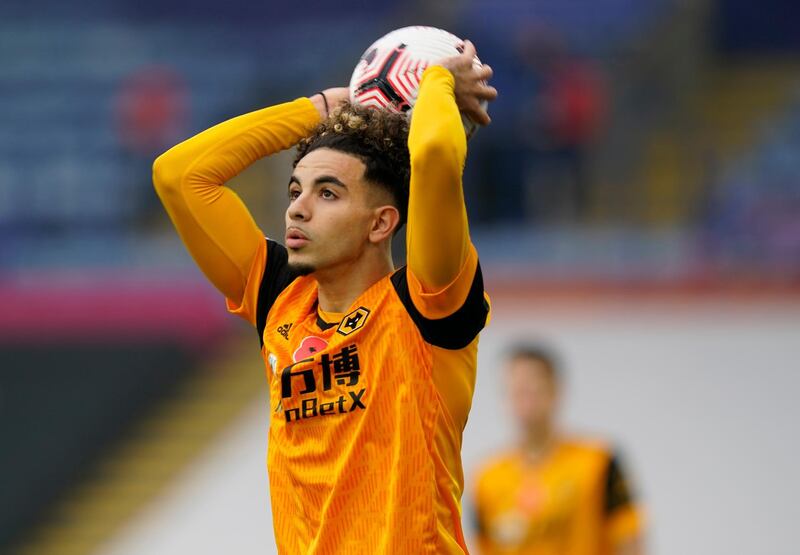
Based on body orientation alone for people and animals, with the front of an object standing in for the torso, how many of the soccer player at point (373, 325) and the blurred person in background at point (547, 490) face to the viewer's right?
0

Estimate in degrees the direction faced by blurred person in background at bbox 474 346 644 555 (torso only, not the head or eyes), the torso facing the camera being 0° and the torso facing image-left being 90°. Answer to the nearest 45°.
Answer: approximately 45°

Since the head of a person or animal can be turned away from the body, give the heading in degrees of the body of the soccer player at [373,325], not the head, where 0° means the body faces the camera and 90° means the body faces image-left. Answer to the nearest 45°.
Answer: approximately 45°

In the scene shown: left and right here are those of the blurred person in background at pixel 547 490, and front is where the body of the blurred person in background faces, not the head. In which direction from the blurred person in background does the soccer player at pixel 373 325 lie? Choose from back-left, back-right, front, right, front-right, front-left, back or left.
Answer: front-left

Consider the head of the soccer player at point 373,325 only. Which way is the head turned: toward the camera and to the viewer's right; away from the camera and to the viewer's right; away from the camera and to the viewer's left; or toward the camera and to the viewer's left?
toward the camera and to the viewer's left

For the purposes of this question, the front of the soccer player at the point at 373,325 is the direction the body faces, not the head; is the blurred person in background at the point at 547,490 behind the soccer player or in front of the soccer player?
behind
